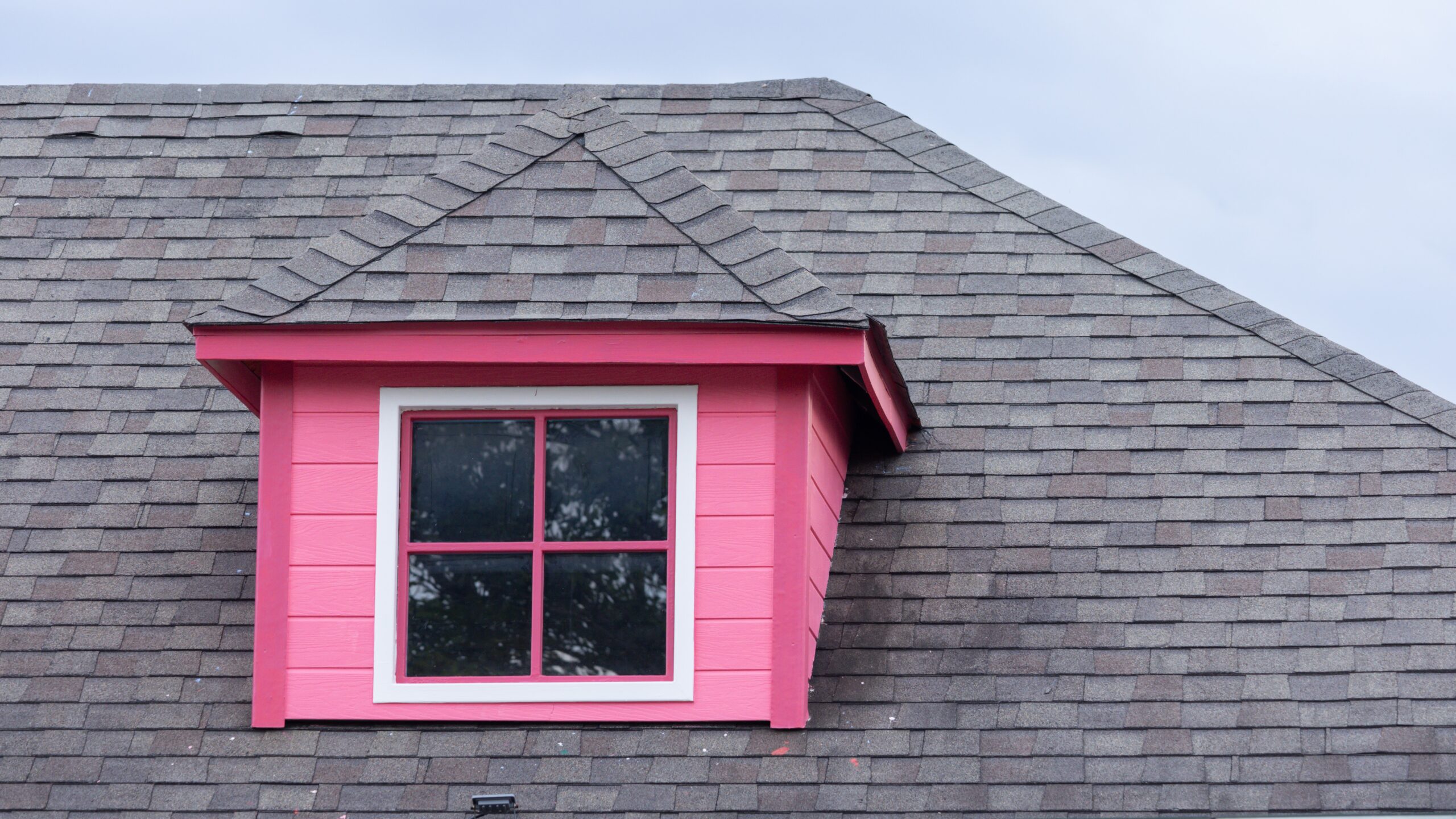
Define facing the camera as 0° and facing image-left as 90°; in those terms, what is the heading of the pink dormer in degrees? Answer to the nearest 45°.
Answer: approximately 0°
